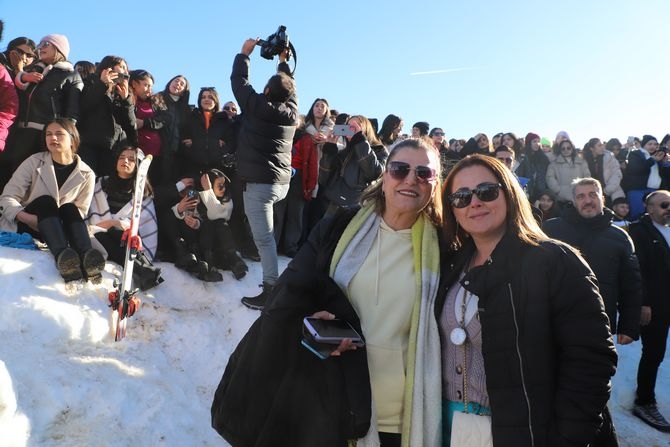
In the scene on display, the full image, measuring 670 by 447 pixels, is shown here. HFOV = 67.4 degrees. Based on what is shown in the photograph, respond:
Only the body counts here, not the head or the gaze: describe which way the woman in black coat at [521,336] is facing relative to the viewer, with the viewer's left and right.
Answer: facing the viewer and to the left of the viewer

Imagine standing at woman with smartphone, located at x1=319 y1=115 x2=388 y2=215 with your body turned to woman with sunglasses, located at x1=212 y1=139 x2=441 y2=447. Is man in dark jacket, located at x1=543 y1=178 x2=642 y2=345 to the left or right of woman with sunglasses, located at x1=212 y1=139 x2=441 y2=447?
left

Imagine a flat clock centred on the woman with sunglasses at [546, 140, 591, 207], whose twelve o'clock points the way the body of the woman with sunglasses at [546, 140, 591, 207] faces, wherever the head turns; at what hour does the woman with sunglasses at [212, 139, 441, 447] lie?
the woman with sunglasses at [212, 139, 441, 447] is roughly at 12 o'clock from the woman with sunglasses at [546, 140, 591, 207].

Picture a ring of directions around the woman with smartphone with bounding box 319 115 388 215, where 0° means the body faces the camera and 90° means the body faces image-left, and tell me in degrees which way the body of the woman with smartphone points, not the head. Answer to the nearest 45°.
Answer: approximately 45°

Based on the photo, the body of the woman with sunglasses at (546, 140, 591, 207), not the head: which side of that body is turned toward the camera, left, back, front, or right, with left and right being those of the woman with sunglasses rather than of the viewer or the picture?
front

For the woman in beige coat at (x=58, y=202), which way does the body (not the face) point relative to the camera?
toward the camera

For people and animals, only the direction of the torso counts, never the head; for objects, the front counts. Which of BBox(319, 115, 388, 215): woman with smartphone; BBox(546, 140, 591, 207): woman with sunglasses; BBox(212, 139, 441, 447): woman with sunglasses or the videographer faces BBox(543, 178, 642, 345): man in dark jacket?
BBox(546, 140, 591, 207): woman with sunglasses

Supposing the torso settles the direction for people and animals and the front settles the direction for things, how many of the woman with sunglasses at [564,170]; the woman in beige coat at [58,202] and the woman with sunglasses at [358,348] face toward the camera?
3

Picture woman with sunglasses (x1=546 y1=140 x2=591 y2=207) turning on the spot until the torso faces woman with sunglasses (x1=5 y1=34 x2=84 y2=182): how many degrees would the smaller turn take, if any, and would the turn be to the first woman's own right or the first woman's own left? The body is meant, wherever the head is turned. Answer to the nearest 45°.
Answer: approximately 45° to the first woman's own right

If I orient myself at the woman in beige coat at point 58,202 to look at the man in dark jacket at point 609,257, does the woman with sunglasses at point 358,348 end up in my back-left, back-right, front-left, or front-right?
front-right

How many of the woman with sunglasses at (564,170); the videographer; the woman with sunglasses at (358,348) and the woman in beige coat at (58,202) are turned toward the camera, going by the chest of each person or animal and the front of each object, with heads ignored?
3

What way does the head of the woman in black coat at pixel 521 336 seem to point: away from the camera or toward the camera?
toward the camera
